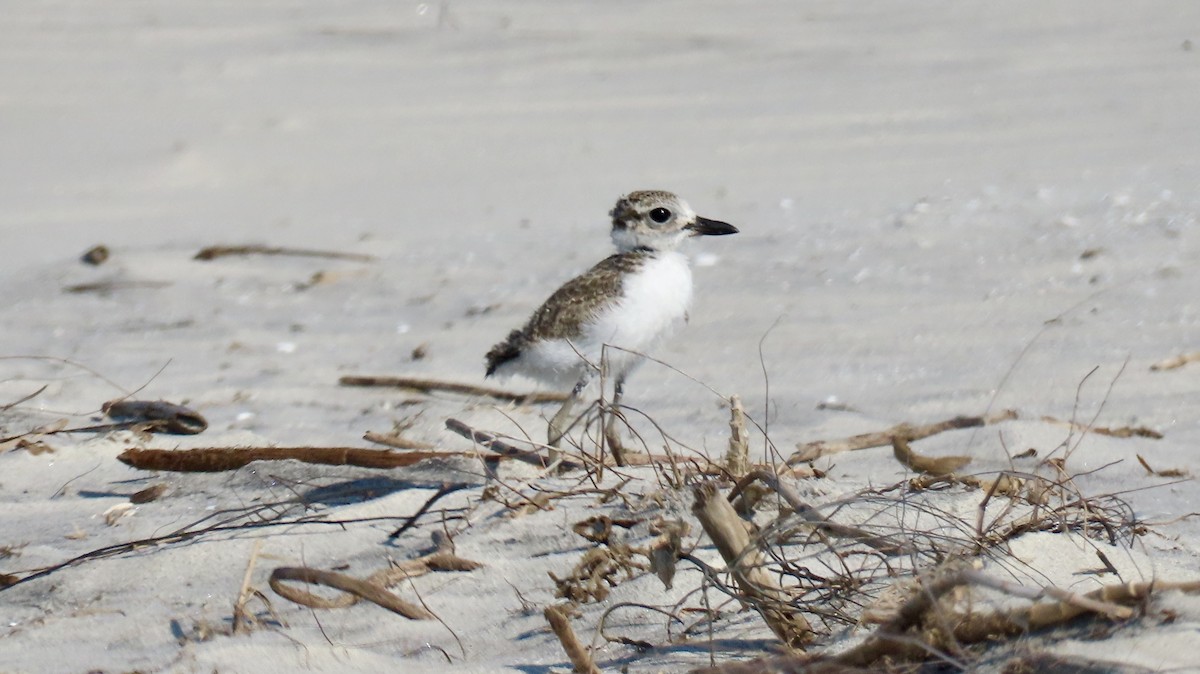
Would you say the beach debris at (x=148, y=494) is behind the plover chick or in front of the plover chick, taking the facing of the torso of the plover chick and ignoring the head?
behind

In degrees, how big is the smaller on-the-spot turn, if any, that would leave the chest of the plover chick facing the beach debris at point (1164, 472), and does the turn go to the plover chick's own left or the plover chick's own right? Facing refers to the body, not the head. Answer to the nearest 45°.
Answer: approximately 45° to the plover chick's own right

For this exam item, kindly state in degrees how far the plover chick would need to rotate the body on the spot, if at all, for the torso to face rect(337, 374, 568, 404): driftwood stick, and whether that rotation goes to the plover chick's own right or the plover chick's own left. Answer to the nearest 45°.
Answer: approximately 135° to the plover chick's own left

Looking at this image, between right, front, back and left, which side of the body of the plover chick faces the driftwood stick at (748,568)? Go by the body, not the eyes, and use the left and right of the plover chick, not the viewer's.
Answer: right

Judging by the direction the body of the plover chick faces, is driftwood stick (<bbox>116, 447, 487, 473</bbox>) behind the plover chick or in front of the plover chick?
behind

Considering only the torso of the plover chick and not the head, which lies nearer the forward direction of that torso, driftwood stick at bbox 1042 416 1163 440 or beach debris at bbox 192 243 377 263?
the driftwood stick

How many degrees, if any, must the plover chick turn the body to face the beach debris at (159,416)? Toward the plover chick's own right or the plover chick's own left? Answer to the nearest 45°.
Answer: approximately 180°

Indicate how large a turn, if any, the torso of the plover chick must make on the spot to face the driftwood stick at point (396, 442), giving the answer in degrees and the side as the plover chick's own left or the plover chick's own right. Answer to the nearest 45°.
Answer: approximately 135° to the plover chick's own right

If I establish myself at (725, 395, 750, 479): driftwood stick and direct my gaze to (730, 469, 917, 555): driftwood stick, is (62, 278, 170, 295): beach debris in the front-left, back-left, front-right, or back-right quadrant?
back-right

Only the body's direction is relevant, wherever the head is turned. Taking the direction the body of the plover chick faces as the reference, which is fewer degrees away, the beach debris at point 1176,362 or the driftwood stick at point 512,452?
the beach debris

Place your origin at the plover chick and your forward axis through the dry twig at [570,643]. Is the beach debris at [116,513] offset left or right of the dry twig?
right

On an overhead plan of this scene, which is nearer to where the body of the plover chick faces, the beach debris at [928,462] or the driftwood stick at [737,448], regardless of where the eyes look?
the beach debris

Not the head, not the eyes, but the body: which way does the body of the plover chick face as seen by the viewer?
to the viewer's right
